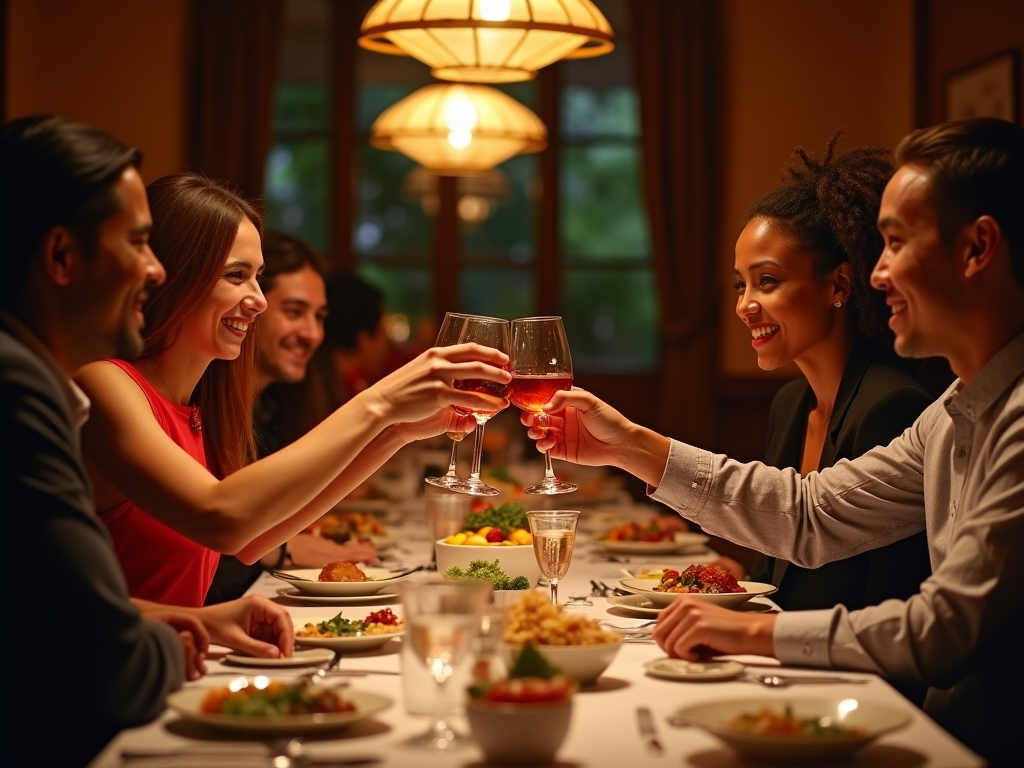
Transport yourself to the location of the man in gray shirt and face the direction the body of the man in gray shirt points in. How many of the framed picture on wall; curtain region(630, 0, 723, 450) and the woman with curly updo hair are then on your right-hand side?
3

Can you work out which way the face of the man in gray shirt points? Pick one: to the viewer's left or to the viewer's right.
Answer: to the viewer's left

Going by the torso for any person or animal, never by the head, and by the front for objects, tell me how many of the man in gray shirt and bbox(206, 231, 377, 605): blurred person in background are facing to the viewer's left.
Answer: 1

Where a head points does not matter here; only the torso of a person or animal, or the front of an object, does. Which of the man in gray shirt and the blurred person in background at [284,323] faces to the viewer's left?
the man in gray shirt

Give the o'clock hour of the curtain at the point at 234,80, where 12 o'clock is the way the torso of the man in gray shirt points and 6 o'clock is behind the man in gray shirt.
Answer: The curtain is roughly at 2 o'clock from the man in gray shirt.

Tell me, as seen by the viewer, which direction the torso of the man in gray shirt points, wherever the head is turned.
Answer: to the viewer's left

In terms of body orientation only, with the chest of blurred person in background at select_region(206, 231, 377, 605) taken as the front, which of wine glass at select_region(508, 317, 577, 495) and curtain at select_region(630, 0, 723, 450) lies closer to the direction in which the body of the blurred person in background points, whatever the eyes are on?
the wine glass

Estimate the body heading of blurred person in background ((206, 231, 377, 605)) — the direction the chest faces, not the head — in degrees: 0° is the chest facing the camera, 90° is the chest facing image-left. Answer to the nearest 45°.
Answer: approximately 315°
